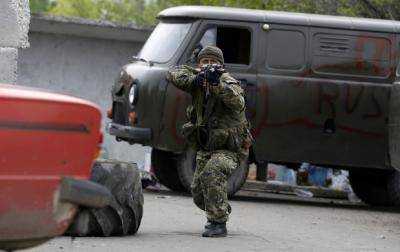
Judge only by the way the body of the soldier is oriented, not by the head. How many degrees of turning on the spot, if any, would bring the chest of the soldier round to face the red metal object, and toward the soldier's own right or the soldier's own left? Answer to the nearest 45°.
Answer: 0° — they already face it

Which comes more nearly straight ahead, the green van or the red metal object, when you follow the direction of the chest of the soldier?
the red metal object

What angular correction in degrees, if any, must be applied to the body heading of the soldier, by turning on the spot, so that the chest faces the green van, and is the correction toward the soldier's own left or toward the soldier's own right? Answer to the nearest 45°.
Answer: approximately 180°

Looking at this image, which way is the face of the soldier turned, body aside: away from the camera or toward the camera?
toward the camera

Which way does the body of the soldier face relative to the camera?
toward the camera

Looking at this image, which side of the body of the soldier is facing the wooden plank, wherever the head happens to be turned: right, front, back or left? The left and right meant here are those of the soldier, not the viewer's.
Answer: back

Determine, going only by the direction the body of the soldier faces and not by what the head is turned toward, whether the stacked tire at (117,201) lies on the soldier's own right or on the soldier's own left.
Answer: on the soldier's own right

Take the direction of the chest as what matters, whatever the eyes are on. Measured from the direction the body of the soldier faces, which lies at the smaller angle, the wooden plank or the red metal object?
the red metal object
